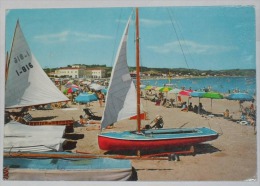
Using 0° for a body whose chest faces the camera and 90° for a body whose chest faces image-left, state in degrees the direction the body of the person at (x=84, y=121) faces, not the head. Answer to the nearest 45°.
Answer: approximately 270°

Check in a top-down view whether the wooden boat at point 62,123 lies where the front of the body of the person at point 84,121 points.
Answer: no

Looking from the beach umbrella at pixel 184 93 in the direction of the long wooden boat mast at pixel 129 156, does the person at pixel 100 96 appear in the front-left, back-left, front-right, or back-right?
front-right

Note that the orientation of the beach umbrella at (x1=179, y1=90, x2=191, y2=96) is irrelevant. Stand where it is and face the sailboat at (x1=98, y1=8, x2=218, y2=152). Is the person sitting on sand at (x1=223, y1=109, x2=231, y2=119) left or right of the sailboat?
left

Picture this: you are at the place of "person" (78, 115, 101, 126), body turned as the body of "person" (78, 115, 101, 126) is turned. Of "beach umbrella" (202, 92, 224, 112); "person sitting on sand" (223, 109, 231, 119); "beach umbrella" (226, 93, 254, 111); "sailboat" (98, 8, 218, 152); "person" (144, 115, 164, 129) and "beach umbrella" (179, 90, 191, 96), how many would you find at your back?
0
